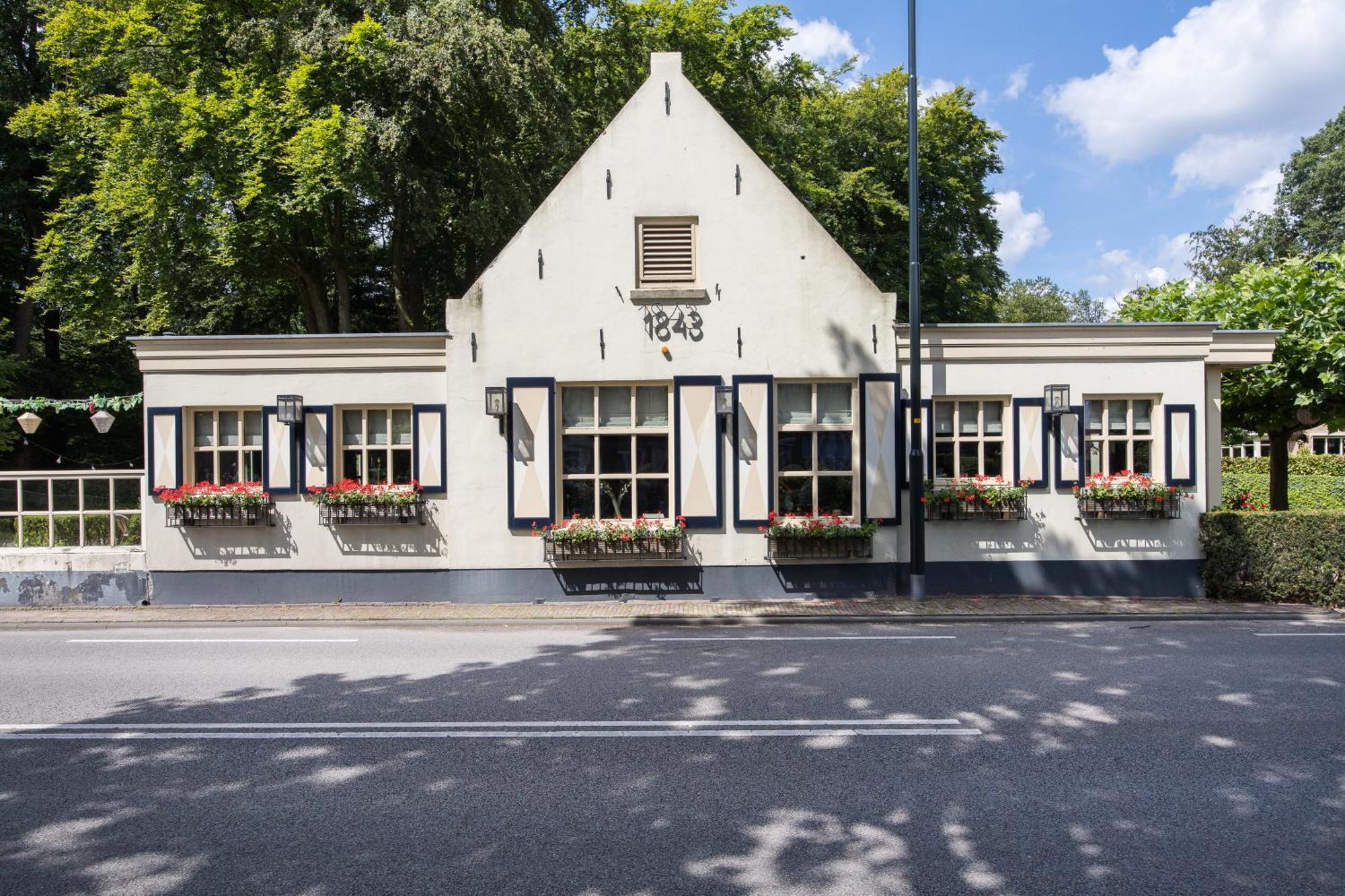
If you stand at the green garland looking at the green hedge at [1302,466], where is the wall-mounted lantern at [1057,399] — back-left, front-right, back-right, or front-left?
front-right

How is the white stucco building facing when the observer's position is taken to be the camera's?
facing the viewer

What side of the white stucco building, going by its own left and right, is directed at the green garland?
right

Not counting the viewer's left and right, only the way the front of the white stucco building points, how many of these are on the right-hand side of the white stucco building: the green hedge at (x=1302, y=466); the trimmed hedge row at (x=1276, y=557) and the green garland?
1

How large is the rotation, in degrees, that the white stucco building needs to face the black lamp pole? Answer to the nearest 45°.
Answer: approximately 90° to its left

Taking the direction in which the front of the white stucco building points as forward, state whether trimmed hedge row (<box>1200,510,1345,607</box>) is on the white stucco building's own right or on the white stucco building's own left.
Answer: on the white stucco building's own left

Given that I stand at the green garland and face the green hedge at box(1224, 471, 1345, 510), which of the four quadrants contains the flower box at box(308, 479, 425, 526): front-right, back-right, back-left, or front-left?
front-right
